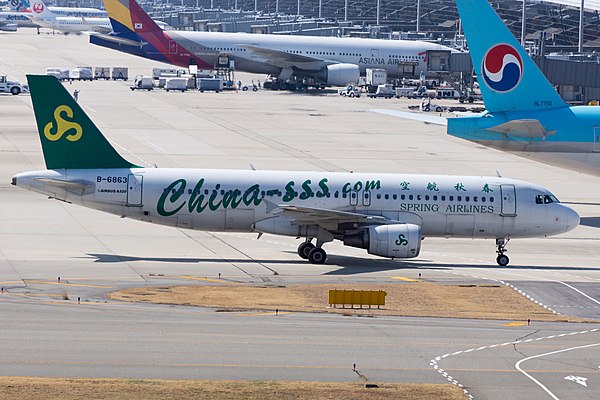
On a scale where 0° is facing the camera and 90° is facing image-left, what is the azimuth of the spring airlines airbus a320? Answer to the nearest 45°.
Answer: approximately 270°
